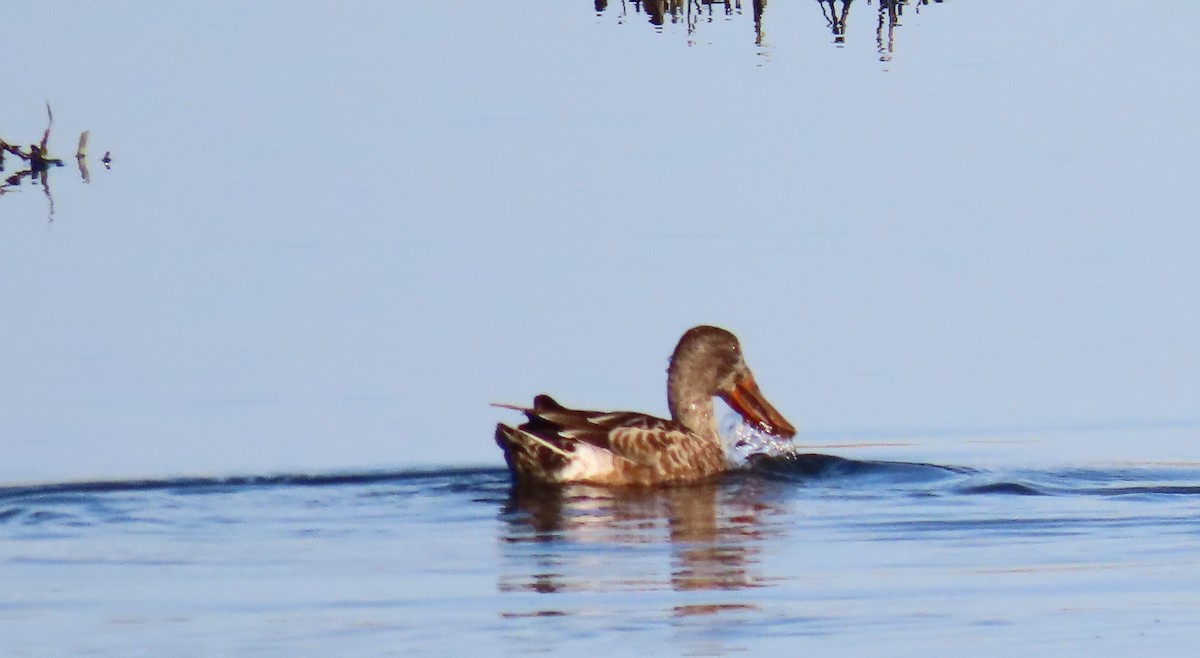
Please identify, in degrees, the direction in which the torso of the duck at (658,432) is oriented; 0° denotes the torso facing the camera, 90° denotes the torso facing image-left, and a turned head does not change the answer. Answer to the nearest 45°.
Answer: approximately 270°
